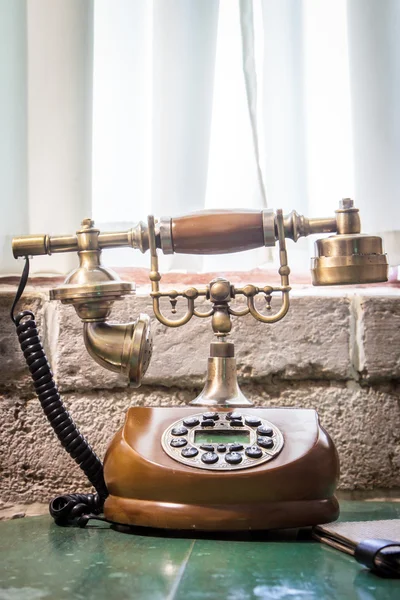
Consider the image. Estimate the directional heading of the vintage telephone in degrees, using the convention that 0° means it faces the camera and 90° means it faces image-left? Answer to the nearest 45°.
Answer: approximately 0°
